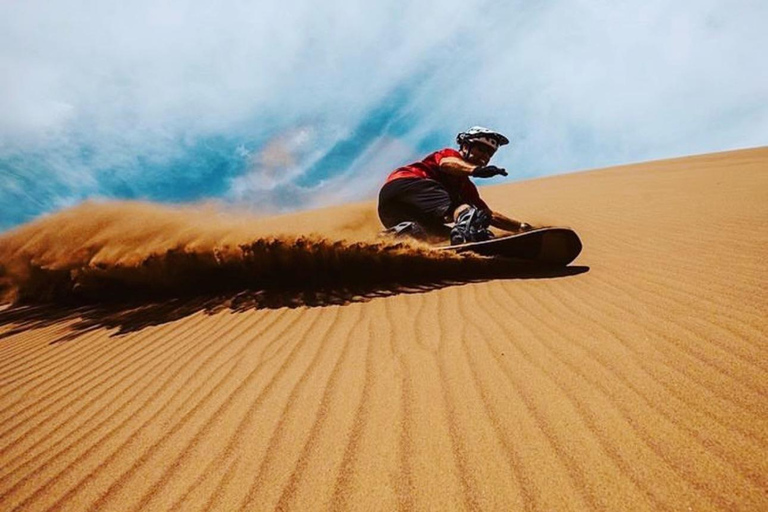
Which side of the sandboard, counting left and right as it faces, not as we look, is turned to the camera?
right

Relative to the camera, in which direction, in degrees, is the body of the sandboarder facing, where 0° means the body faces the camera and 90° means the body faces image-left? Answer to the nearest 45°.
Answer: approximately 270°
